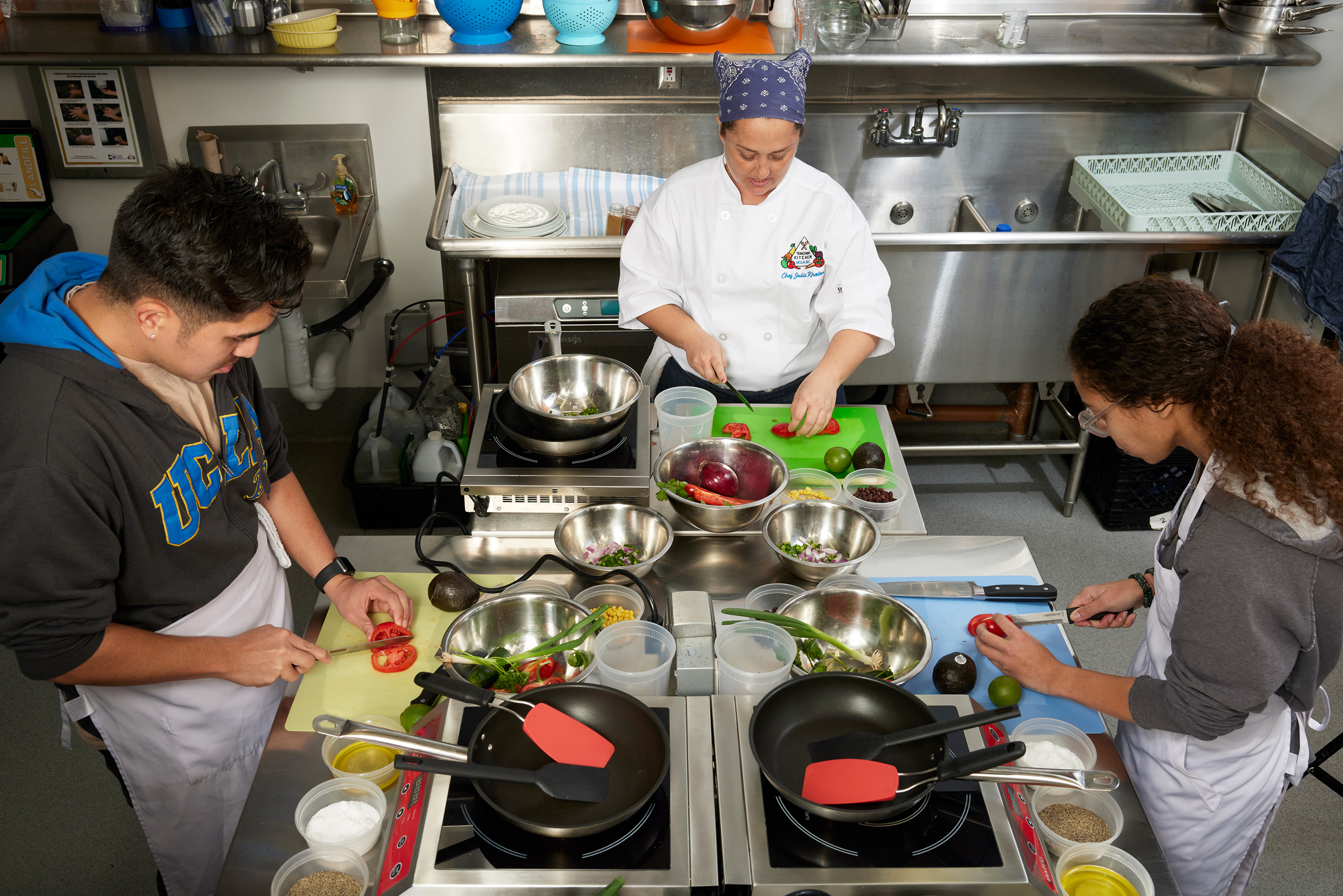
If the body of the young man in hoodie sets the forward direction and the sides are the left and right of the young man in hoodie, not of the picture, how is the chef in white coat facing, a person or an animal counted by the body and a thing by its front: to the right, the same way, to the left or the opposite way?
to the right

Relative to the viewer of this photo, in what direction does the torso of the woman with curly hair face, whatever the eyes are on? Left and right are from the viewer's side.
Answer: facing to the left of the viewer

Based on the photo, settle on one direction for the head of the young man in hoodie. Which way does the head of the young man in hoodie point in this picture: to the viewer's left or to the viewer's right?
to the viewer's right

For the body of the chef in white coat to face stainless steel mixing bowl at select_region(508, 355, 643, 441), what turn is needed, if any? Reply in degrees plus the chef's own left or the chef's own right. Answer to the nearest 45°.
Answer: approximately 45° to the chef's own right

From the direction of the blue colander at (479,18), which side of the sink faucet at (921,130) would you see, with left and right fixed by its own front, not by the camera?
right

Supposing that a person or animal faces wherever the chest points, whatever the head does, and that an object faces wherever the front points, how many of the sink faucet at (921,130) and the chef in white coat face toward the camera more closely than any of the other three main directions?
2

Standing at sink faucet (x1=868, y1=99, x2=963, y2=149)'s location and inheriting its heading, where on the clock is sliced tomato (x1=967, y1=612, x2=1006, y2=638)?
The sliced tomato is roughly at 12 o'clock from the sink faucet.

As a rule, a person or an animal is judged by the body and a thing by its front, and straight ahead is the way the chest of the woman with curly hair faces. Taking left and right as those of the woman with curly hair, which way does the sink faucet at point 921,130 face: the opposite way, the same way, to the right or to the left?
to the left

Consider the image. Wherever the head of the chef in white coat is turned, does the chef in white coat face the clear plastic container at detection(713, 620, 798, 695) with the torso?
yes

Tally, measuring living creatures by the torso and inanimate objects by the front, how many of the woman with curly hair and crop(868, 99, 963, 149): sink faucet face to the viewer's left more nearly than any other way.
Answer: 1
